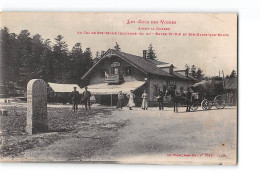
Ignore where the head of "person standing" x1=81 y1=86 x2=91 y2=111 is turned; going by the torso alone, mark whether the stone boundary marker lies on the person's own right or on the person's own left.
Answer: on the person's own right

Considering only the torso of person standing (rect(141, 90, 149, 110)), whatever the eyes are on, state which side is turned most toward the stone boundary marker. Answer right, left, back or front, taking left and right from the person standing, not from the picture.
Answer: front

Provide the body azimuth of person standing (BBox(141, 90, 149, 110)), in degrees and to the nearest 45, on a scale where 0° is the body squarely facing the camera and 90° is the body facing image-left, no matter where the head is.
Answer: approximately 0°

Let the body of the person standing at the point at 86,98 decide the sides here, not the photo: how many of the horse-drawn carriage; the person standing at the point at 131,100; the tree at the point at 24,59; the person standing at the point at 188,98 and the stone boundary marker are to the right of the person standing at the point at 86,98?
2

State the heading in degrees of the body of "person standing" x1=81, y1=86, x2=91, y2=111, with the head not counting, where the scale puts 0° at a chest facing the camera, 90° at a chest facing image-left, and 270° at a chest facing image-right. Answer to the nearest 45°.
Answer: approximately 0°

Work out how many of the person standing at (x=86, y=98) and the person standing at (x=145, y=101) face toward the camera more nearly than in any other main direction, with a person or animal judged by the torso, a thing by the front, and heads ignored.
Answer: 2

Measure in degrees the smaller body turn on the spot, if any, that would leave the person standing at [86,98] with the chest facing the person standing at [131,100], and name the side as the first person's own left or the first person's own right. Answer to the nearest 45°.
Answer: approximately 90° to the first person's own left

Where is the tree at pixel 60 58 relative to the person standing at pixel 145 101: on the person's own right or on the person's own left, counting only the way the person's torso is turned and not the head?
on the person's own right

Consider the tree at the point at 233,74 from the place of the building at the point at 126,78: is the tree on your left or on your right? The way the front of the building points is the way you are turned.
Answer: on your left

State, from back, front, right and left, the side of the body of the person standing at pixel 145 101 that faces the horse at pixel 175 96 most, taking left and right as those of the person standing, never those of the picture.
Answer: left
